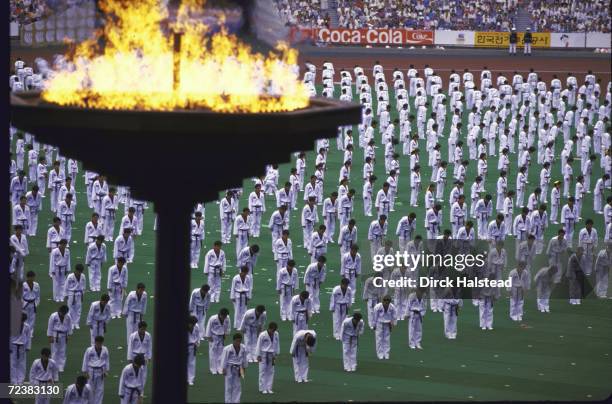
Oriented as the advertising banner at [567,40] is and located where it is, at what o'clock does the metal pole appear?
The metal pole is roughly at 12 o'clock from the advertising banner.

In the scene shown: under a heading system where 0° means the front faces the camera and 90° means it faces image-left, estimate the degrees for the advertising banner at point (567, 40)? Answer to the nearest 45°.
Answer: approximately 0°

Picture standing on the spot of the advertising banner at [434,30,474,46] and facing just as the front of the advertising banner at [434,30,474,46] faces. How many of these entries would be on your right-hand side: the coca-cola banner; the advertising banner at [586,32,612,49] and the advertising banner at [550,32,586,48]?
1

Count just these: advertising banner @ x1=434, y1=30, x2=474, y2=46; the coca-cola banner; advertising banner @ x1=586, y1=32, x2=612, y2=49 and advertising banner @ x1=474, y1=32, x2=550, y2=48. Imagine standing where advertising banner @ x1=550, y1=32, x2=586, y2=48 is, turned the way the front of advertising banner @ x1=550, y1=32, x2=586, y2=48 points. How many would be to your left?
1

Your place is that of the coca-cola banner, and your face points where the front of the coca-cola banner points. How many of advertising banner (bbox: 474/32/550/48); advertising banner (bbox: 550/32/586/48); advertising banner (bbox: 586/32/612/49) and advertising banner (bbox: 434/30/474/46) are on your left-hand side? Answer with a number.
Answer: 4

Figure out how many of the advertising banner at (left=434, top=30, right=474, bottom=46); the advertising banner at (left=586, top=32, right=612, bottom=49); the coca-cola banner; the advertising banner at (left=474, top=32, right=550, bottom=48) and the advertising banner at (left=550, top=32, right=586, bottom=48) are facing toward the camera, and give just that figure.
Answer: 5

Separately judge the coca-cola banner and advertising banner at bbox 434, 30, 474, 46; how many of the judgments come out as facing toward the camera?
2

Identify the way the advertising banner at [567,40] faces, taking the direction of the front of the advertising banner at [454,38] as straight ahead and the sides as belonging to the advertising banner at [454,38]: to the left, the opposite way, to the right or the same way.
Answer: the same way

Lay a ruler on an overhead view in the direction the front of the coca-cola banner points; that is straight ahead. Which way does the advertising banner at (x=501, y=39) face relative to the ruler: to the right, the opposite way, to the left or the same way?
the same way

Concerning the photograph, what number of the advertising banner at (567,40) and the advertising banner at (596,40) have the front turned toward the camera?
2

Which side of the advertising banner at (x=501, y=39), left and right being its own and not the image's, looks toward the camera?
front

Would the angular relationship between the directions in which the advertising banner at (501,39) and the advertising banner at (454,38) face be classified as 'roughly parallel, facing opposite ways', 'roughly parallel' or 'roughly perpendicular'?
roughly parallel

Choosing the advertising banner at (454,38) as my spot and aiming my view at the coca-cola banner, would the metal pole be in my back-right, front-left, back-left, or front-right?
front-left

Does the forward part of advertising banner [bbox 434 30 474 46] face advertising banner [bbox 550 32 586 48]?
no

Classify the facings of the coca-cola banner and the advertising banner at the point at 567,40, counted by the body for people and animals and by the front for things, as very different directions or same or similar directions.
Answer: same or similar directions

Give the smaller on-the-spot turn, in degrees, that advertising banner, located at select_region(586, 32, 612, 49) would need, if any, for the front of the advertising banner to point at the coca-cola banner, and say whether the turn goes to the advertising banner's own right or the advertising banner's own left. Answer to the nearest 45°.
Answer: approximately 90° to the advertising banner's own right

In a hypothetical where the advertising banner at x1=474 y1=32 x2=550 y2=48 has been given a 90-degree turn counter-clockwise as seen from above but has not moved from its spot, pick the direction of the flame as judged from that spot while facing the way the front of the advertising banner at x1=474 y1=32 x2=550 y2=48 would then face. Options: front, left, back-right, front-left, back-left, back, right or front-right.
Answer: right

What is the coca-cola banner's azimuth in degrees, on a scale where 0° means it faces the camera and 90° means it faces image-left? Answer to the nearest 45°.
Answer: approximately 0°

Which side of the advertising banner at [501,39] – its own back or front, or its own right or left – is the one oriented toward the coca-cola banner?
right

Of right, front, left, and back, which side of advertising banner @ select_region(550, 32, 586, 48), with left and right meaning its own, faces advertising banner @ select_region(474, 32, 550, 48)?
right

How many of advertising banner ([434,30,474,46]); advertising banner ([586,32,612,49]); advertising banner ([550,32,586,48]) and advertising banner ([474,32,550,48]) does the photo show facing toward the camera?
4
